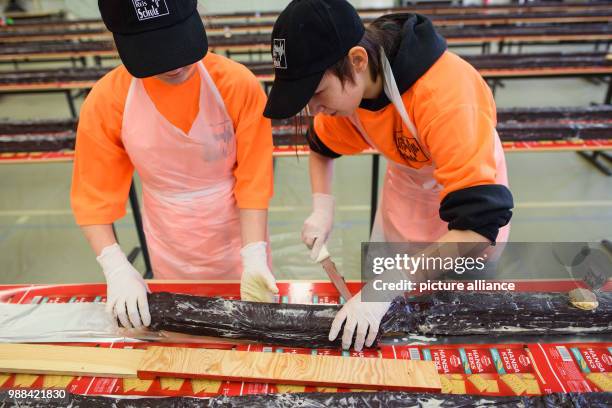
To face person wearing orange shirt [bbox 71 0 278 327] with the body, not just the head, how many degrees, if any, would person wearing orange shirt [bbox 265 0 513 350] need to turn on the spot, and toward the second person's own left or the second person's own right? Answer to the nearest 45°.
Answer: approximately 45° to the second person's own right

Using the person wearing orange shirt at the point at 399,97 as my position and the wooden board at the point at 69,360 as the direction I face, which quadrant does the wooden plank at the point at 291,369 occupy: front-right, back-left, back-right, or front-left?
front-left

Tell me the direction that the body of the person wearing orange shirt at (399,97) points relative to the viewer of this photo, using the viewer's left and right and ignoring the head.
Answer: facing the viewer and to the left of the viewer

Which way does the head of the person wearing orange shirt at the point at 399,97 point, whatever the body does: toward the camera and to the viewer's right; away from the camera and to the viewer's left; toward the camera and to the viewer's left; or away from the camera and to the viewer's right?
toward the camera and to the viewer's left

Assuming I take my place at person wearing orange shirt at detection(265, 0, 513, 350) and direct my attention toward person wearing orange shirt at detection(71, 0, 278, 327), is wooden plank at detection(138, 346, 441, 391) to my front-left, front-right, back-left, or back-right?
front-left
